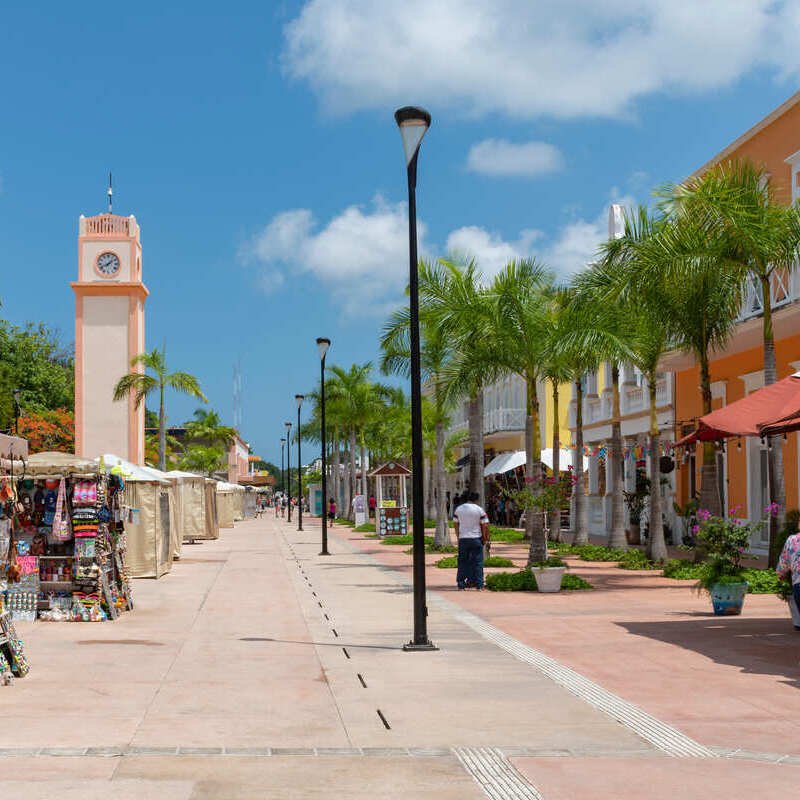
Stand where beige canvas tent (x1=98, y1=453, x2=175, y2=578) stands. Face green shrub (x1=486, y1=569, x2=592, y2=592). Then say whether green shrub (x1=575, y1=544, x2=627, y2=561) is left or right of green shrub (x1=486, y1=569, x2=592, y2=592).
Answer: left

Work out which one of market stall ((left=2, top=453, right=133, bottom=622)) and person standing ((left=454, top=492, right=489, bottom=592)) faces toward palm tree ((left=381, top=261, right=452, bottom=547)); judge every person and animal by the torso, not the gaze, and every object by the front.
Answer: the person standing

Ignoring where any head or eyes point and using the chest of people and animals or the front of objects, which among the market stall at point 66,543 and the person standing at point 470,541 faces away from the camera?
the person standing

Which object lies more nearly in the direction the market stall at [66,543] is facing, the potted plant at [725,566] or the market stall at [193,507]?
the potted plant

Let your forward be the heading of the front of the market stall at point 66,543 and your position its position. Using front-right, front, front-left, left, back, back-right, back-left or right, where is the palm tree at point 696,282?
left

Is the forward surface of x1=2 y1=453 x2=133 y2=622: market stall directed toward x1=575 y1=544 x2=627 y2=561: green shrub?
no

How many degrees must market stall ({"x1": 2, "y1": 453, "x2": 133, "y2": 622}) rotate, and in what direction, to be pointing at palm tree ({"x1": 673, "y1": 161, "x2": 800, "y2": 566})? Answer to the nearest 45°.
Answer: approximately 90° to its left

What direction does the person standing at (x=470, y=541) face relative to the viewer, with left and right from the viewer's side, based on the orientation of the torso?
facing away from the viewer

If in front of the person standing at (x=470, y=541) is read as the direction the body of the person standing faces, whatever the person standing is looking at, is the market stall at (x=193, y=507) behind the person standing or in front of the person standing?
in front

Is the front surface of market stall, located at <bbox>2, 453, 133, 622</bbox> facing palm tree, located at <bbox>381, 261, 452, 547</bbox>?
no
